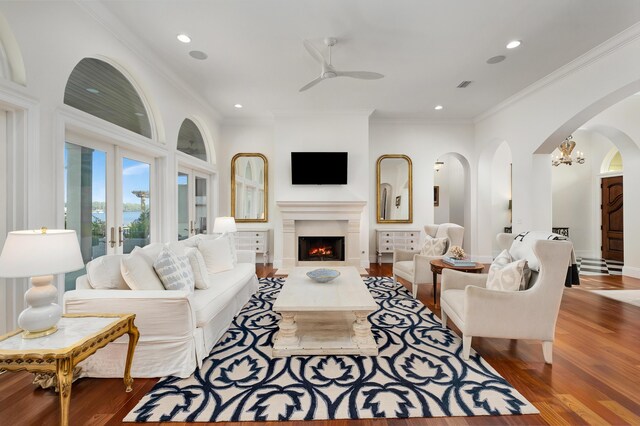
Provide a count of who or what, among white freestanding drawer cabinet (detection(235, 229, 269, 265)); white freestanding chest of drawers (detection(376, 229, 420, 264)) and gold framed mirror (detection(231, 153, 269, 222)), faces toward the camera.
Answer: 3

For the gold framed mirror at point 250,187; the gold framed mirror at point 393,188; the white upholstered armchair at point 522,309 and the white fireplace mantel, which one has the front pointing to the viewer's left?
the white upholstered armchair

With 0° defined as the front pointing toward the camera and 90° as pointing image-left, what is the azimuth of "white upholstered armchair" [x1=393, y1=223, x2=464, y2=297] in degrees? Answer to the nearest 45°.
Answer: approximately 45°

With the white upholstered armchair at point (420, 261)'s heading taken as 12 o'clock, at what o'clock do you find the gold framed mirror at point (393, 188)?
The gold framed mirror is roughly at 4 o'clock from the white upholstered armchair.

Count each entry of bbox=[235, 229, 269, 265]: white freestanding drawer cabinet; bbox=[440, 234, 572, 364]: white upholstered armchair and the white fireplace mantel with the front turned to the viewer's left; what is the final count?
1

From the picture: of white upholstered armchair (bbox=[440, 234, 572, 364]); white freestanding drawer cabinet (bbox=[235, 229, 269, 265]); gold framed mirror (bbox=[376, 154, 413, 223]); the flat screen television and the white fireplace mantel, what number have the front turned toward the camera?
4

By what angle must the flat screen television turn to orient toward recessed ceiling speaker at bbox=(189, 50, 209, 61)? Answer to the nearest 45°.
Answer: approximately 45° to its right

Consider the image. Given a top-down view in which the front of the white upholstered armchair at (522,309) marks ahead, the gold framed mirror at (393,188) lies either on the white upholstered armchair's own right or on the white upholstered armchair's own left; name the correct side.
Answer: on the white upholstered armchair's own right

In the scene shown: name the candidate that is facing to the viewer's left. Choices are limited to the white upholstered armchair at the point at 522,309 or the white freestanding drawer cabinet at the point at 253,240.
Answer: the white upholstered armchair

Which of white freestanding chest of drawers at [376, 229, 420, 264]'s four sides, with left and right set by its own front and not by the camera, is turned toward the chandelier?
left

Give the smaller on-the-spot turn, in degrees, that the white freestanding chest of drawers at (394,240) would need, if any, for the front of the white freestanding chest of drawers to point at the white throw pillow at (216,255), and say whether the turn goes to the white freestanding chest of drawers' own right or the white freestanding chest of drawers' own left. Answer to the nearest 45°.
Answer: approximately 45° to the white freestanding chest of drawers' own right

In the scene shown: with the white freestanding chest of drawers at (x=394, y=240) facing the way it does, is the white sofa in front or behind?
in front

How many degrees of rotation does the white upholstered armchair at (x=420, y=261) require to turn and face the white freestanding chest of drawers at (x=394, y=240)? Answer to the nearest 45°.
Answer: approximately 135° to its right

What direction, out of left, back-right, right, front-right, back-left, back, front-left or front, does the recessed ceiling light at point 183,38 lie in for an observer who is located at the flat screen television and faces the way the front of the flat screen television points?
front-right

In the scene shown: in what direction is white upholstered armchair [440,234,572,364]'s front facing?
to the viewer's left
